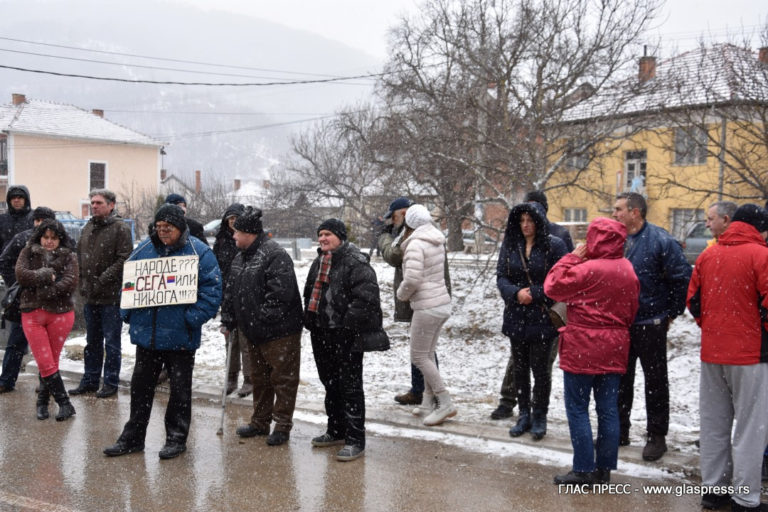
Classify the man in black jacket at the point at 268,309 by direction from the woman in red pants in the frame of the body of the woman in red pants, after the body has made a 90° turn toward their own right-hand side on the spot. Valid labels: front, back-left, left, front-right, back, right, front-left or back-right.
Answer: back-left

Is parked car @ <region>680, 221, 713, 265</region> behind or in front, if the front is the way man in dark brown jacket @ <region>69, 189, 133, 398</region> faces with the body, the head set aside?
behind

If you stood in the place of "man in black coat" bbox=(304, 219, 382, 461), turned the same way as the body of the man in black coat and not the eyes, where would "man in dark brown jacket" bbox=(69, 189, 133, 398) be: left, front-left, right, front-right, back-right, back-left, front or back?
right

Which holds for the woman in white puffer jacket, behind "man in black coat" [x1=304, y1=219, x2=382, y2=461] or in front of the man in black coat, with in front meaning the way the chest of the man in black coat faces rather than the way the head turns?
behind

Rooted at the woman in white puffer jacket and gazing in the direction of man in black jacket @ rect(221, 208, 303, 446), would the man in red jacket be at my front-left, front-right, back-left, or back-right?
back-left

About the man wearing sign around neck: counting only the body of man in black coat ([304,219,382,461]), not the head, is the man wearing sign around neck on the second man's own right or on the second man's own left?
on the second man's own right

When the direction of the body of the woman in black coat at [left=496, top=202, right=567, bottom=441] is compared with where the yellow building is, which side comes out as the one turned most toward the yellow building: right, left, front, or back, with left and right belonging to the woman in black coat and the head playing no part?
back

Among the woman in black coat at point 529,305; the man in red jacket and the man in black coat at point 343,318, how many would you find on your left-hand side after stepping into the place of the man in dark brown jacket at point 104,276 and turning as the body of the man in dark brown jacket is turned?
3

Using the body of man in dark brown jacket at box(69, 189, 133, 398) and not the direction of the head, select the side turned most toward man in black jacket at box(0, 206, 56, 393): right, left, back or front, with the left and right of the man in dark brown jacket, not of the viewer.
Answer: right

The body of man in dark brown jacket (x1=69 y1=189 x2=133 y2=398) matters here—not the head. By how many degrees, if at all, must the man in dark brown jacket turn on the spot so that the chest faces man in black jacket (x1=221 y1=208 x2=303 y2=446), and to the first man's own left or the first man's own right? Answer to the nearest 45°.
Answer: approximately 90° to the first man's own left

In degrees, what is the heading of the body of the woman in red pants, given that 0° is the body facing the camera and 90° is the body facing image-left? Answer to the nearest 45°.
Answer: approximately 0°

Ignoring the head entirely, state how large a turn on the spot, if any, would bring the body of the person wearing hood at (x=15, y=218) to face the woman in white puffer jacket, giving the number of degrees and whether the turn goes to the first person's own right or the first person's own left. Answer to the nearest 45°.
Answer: approximately 45° to the first person's own left

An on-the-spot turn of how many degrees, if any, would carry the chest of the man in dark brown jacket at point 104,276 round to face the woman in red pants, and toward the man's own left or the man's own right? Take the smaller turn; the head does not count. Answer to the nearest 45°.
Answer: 0° — they already face them
